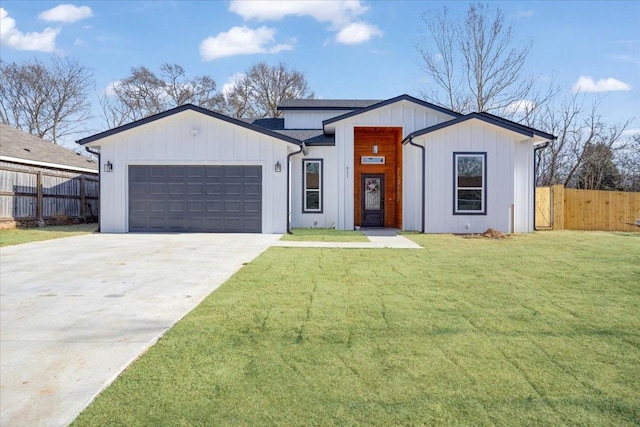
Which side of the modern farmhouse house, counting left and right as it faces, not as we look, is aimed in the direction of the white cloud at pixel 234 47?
back

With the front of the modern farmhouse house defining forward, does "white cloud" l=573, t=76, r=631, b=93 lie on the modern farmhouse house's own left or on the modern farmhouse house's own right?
on the modern farmhouse house's own left

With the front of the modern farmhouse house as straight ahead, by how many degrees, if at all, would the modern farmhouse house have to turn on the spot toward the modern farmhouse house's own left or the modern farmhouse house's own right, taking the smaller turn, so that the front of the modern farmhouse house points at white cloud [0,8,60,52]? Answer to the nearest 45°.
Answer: approximately 135° to the modern farmhouse house's own right

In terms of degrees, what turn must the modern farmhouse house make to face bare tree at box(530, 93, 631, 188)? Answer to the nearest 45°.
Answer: approximately 135° to its left

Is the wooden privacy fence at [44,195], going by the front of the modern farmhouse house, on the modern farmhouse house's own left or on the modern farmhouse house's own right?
on the modern farmhouse house's own right

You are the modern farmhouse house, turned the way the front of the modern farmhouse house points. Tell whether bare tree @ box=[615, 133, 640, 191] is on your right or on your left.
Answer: on your left

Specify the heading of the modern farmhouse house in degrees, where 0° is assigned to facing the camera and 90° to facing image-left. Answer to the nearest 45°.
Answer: approximately 0°

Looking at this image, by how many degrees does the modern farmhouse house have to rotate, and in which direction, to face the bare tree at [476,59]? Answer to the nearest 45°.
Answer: approximately 135° to its left
